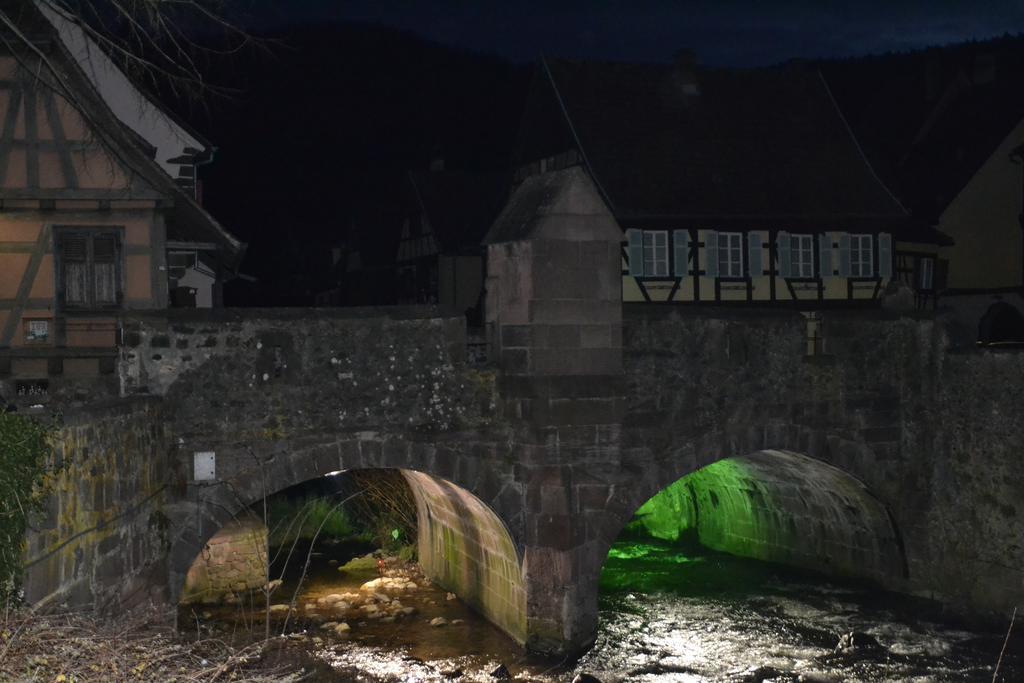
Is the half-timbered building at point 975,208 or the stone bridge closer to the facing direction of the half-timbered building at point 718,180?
the stone bridge

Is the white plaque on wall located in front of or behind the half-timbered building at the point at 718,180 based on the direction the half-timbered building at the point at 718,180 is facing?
in front

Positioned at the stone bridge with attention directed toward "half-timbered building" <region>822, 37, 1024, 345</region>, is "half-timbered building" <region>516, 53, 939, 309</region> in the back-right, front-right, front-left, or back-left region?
front-left

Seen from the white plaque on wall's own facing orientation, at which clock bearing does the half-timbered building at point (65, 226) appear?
The half-timbered building is roughly at 5 o'clock from the white plaque on wall.

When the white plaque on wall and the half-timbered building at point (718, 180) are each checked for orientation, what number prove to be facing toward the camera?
2

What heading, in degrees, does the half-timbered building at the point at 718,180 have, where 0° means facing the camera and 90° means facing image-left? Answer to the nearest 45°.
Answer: approximately 0°

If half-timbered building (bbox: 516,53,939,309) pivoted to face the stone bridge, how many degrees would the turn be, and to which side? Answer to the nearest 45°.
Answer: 0° — it already faces it
